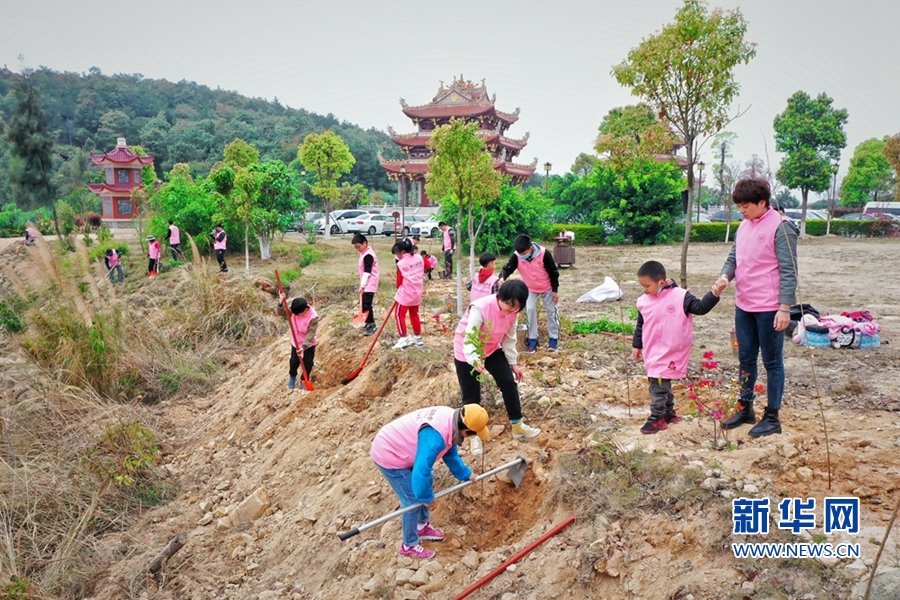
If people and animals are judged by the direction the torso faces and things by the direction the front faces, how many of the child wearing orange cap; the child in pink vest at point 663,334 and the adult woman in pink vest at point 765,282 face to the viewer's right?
1

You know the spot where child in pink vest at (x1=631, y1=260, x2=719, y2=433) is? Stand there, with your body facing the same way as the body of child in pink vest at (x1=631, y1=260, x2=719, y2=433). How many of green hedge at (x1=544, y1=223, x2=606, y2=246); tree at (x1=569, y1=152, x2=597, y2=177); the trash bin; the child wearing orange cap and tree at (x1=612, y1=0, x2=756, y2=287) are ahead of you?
1

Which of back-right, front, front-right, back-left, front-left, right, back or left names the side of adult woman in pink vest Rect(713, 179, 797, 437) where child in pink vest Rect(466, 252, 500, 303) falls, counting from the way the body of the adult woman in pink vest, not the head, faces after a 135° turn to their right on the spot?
front-left

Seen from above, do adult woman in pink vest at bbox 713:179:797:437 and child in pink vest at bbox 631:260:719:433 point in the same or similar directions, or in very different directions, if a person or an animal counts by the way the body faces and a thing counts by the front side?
same or similar directions

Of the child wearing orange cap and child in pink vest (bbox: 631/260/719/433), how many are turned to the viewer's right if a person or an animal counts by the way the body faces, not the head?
1

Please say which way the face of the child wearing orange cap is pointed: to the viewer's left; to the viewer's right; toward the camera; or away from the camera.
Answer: to the viewer's right

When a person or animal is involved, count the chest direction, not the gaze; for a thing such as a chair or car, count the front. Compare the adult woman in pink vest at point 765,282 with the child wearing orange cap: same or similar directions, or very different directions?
very different directions

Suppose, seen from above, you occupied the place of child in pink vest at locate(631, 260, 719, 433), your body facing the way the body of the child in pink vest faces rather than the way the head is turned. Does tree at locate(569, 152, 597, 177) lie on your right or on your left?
on your right

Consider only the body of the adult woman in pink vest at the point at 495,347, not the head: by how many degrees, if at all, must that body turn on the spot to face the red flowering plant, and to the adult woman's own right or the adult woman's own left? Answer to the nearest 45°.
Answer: approximately 45° to the adult woman's own left

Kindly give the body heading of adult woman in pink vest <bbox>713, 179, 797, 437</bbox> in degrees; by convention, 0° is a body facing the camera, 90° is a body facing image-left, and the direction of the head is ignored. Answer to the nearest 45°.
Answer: approximately 45°

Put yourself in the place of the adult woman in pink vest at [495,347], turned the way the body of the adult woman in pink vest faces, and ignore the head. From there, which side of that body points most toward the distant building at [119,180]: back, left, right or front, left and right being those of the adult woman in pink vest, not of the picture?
back

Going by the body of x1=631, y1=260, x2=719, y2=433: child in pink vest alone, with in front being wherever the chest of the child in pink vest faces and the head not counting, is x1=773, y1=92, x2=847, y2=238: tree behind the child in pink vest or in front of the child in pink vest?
behind

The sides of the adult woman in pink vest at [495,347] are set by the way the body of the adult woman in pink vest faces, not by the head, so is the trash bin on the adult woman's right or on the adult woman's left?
on the adult woman's left

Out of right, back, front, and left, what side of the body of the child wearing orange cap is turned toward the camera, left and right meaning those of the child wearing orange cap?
right

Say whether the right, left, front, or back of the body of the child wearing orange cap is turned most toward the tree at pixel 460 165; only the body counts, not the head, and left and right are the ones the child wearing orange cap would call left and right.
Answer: left
